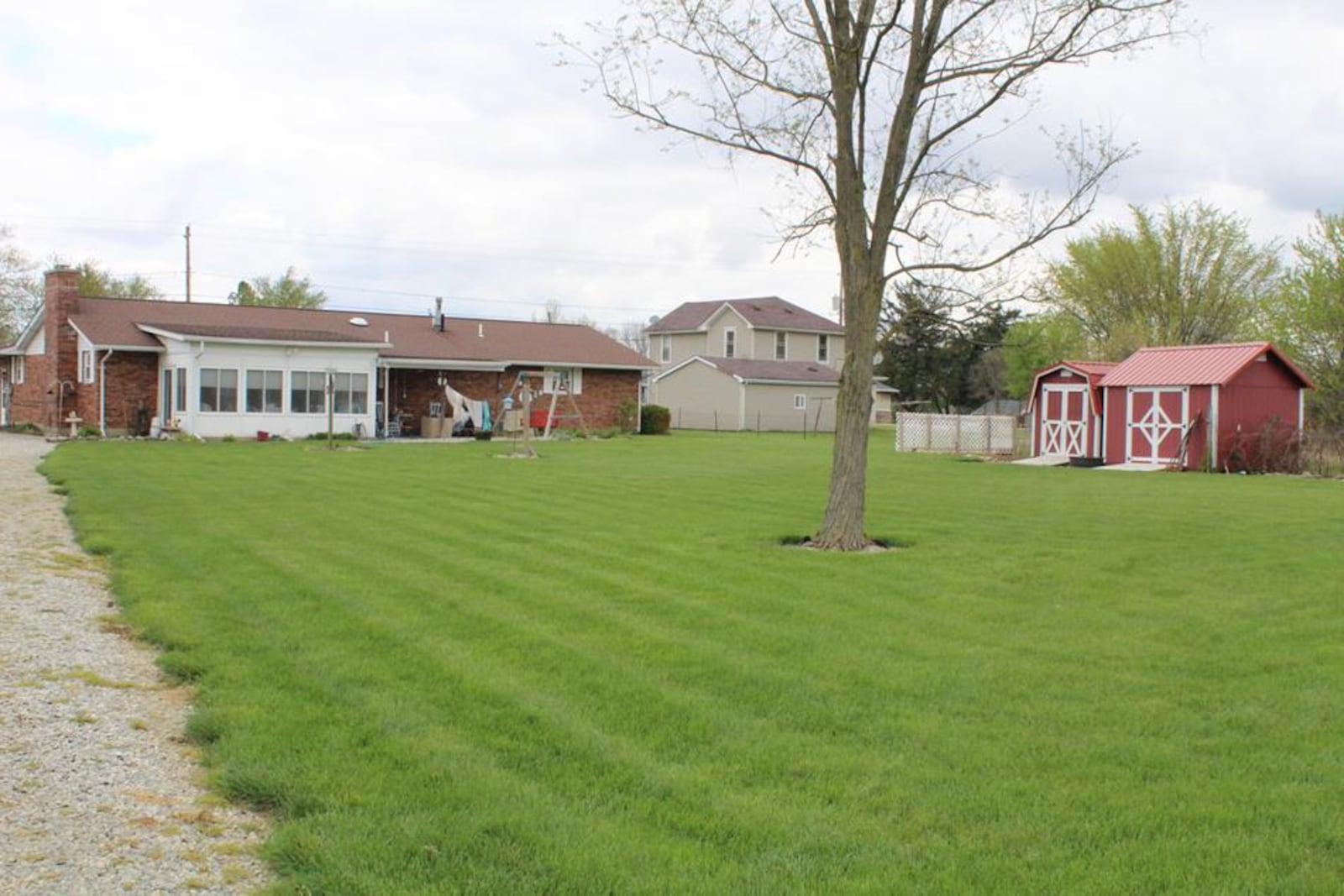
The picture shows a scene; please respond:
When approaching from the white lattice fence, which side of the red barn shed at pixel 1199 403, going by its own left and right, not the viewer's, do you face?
right

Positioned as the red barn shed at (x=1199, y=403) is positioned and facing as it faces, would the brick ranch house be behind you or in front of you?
in front

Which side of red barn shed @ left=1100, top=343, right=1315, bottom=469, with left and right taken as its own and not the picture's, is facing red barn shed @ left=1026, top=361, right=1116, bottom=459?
right

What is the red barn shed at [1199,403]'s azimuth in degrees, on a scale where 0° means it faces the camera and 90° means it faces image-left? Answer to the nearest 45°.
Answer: approximately 45°

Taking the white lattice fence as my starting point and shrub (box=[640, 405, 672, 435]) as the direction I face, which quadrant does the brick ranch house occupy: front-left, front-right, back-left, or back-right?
front-left

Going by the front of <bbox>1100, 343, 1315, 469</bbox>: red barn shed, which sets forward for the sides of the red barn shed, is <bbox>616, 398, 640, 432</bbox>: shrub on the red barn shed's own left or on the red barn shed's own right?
on the red barn shed's own right
